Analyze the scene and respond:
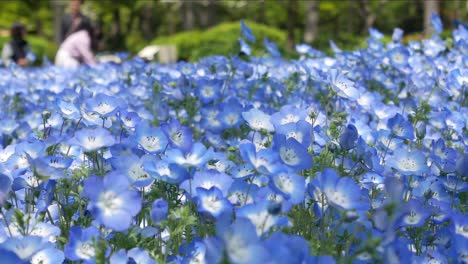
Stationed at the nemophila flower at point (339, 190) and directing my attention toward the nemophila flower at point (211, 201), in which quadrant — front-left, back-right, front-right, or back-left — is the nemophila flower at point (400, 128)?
back-right
